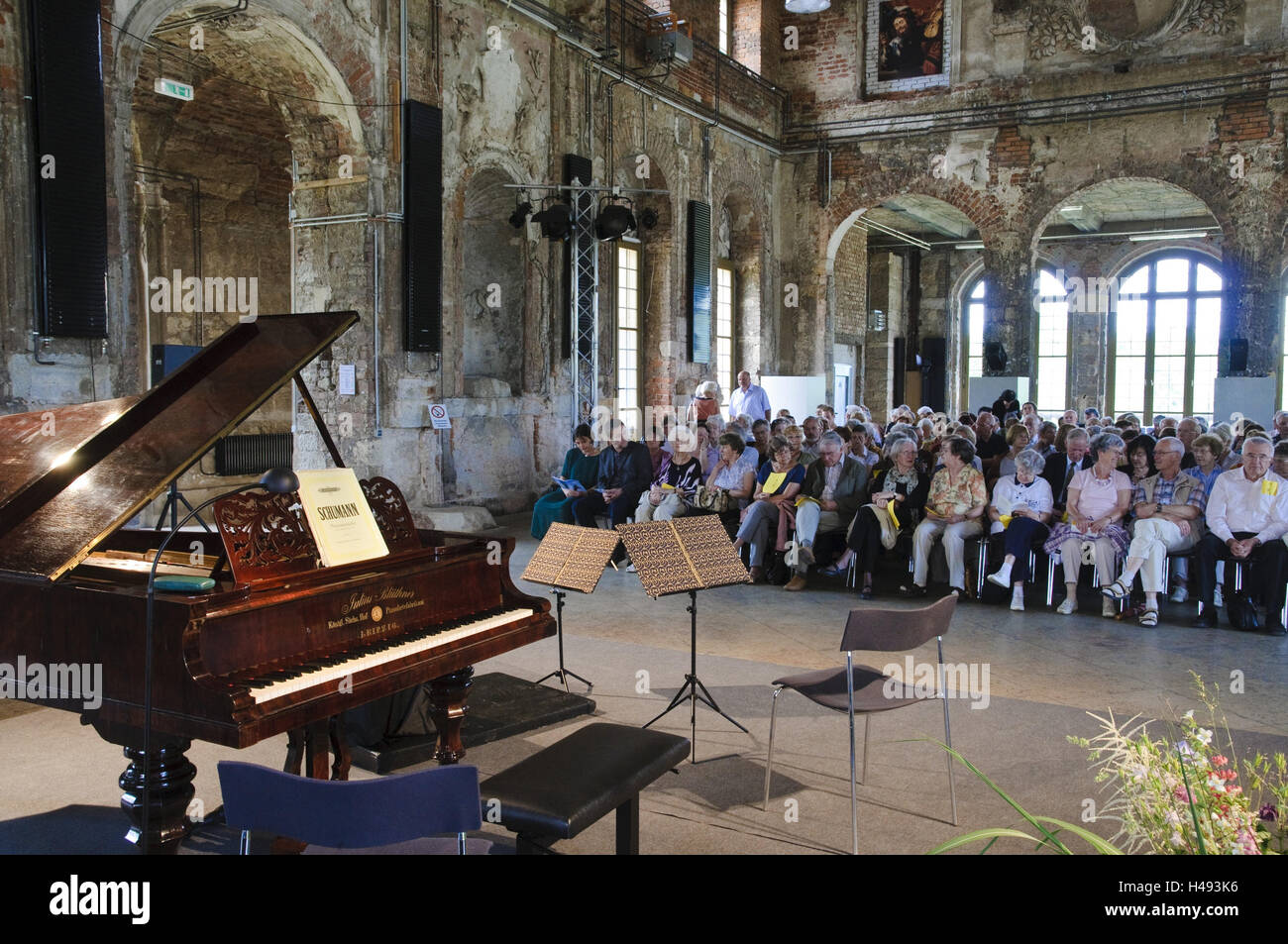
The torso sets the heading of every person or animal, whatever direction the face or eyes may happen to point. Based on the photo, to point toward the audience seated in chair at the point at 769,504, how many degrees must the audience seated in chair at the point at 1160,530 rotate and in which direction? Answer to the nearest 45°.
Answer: approximately 45° to their right

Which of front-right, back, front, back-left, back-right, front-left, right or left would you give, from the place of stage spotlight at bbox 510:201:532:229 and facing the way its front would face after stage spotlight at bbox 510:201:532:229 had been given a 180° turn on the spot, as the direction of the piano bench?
back-right

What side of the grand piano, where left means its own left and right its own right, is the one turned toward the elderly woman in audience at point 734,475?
left

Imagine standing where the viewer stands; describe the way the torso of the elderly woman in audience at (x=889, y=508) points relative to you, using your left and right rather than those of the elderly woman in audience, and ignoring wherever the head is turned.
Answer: facing the viewer and to the left of the viewer

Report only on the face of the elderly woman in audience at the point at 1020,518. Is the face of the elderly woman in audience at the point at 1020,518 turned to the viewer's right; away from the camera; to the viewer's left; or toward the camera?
toward the camera

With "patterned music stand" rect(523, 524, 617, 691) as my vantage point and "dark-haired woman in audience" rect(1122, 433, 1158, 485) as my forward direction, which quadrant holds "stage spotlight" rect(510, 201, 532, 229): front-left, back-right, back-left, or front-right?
front-left

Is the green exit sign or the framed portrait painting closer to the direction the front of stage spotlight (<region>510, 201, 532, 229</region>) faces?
the green exit sign

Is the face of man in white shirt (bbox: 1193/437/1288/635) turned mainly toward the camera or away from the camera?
toward the camera

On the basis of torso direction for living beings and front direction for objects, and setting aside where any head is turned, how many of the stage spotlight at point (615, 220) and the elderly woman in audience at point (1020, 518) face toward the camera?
2

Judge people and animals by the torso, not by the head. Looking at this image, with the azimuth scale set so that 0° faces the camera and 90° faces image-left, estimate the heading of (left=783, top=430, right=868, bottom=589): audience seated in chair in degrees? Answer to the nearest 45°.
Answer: approximately 45°

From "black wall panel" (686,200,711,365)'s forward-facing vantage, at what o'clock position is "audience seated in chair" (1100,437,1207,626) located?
The audience seated in chair is roughly at 1 o'clock from the black wall panel.

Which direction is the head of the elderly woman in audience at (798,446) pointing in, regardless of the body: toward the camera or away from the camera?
toward the camera

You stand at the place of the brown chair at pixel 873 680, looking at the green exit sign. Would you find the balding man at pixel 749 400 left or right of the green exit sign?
right

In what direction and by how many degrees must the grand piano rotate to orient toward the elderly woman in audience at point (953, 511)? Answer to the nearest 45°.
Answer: approximately 90° to its left

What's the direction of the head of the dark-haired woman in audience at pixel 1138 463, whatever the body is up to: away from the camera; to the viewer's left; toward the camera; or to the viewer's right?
toward the camera
